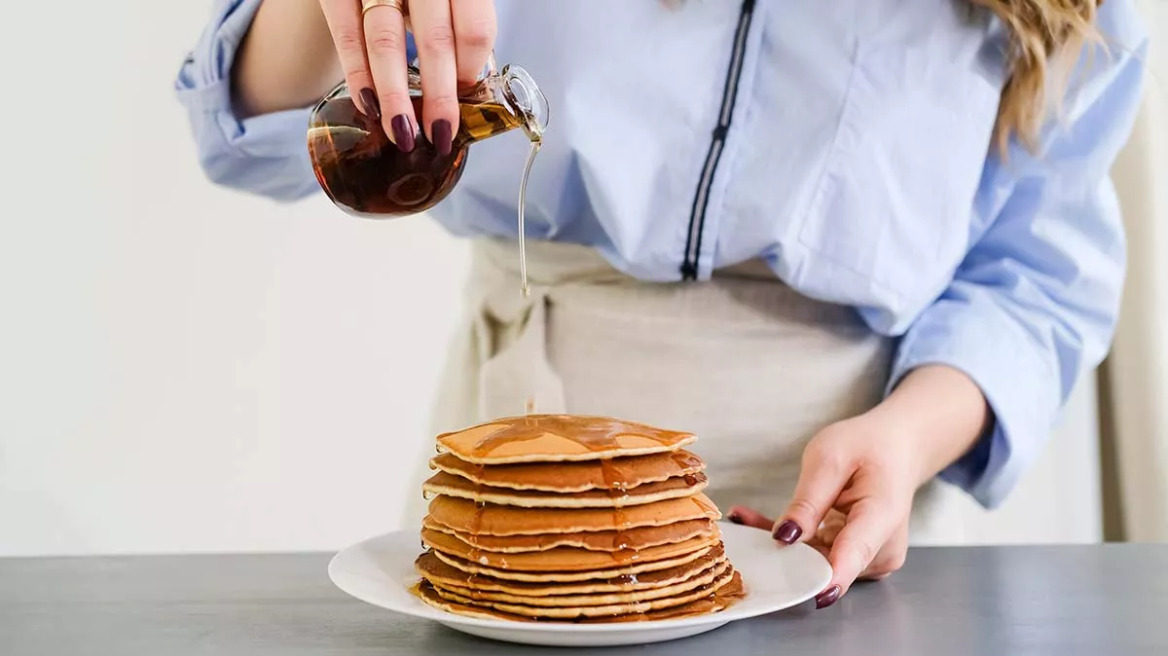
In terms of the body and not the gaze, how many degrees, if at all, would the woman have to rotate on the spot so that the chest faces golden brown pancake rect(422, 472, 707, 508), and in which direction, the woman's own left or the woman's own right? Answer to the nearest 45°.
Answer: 0° — they already face it

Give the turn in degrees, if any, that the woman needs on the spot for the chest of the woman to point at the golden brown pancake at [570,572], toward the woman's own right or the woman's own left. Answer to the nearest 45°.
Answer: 0° — they already face it

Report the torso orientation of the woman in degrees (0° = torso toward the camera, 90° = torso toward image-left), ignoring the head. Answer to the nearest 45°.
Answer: approximately 0°

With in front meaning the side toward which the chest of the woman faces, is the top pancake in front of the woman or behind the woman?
in front
